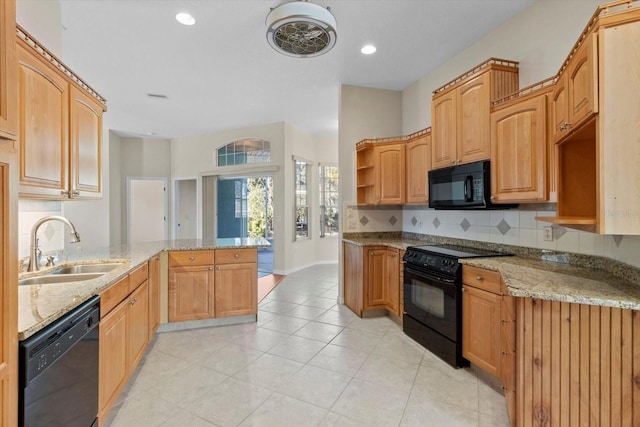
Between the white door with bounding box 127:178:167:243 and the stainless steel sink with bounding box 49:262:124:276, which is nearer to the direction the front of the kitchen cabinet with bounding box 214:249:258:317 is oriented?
the stainless steel sink

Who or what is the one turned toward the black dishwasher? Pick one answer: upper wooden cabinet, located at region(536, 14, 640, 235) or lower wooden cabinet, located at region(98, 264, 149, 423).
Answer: the upper wooden cabinet

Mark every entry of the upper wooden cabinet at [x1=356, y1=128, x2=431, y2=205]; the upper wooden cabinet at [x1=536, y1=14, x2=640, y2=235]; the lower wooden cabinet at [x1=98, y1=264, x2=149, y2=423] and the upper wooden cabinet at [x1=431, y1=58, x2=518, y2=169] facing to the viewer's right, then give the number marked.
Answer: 1

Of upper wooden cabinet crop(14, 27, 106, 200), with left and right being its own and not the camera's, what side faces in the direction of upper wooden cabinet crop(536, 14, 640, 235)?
front

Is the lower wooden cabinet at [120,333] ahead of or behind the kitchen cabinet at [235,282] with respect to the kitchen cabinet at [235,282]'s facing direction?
ahead

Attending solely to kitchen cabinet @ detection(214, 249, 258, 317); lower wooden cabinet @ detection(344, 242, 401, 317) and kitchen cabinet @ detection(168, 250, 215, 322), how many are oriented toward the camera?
3

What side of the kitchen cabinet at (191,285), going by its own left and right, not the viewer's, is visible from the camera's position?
front

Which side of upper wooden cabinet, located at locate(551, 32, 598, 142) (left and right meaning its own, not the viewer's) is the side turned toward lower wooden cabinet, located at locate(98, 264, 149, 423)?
front

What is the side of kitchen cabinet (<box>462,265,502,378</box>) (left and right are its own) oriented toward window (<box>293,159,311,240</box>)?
right

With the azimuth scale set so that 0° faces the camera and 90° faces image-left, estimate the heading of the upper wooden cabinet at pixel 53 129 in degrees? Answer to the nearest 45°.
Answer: approximately 315°
